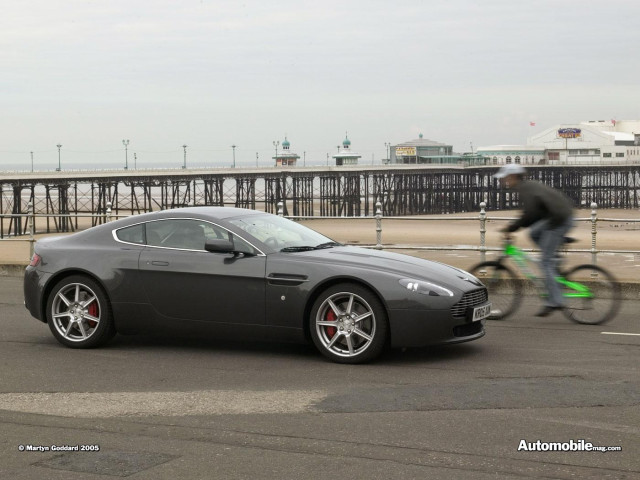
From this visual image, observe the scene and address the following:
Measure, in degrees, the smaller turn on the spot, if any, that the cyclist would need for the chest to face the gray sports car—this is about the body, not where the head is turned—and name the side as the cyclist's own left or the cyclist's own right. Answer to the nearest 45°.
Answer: approximately 45° to the cyclist's own left

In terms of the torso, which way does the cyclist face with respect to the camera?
to the viewer's left

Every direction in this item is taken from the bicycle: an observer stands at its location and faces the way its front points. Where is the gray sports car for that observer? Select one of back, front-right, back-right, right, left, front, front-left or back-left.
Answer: front-left

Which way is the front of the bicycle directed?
to the viewer's left

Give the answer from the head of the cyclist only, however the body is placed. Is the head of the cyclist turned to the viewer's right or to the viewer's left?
to the viewer's left
